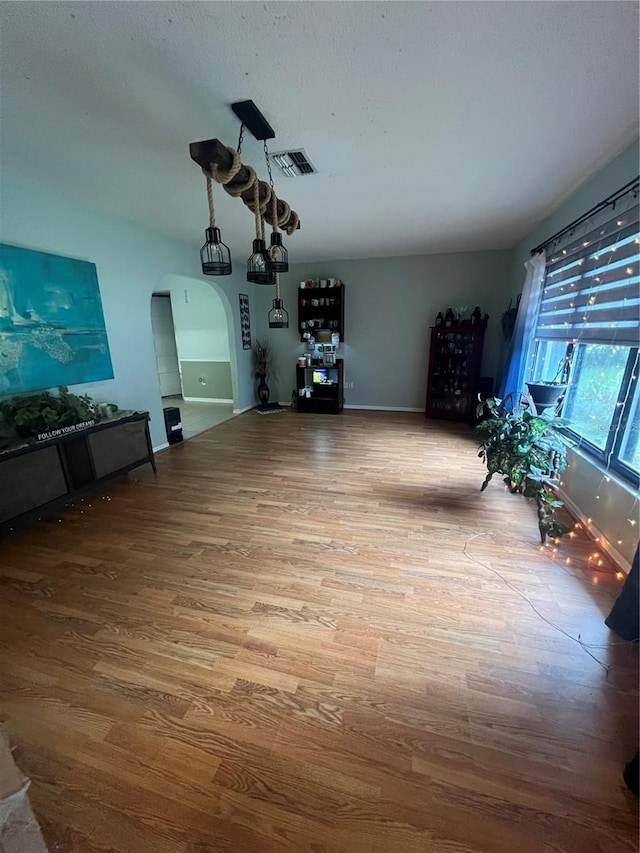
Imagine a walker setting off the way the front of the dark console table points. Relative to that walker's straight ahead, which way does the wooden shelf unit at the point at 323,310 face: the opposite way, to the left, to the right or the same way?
to the right

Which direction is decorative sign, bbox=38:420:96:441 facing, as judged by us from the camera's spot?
facing the viewer and to the right of the viewer

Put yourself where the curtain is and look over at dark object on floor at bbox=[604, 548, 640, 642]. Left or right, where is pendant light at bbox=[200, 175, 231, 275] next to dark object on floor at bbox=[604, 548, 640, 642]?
right

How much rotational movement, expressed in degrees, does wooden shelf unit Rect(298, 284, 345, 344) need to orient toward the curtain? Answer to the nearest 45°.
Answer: approximately 45° to its left

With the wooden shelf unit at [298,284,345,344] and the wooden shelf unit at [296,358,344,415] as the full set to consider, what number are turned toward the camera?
2

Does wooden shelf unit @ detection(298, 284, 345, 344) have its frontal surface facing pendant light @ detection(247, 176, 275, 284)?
yes

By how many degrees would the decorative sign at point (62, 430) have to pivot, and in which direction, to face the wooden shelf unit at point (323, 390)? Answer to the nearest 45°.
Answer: approximately 45° to its left

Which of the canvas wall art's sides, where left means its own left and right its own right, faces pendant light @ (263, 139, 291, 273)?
front

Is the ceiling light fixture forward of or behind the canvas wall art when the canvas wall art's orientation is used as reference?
forward

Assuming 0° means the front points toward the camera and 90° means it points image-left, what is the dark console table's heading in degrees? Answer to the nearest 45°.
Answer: approximately 315°

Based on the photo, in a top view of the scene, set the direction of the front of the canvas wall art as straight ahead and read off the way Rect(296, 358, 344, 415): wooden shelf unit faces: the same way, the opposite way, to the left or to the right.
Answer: to the right

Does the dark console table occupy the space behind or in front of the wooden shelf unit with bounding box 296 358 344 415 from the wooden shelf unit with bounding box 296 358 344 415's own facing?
in front

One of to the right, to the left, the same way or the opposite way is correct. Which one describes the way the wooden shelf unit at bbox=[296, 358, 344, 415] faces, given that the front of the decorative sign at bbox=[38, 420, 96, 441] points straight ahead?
to the right
